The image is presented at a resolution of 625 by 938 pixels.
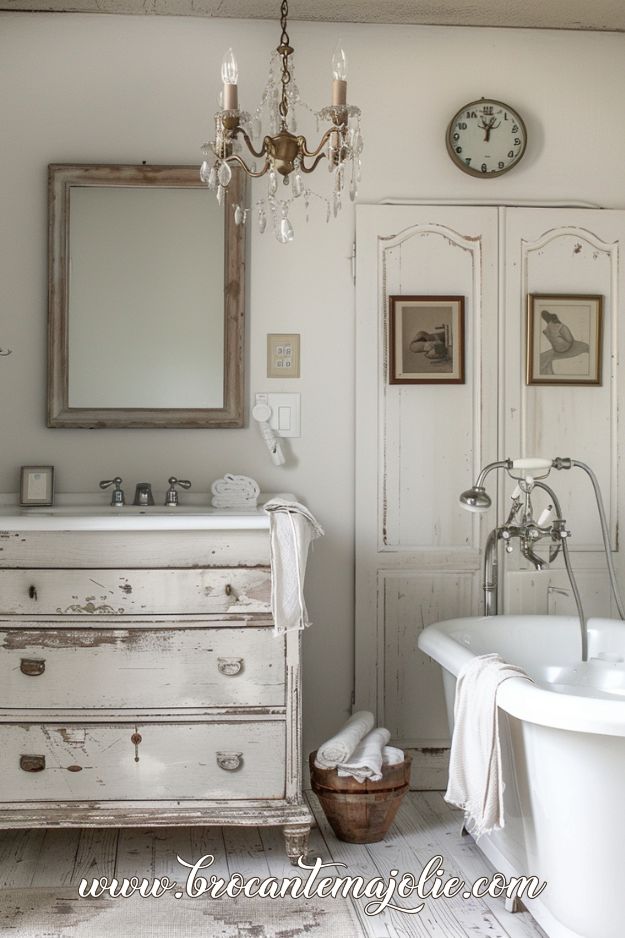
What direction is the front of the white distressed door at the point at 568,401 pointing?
toward the camera

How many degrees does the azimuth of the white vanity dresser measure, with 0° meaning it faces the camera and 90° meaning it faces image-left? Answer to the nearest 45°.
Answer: approximately 0°

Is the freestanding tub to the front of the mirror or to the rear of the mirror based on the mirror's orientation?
to the front

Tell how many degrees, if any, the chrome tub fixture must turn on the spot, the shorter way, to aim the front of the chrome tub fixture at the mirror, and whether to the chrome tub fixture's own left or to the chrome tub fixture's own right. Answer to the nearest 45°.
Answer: approximately 90° to the chrome tub fixture's own right

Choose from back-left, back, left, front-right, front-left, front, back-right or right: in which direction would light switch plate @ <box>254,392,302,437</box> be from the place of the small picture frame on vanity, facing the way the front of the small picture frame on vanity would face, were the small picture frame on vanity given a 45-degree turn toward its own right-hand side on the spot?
back-left

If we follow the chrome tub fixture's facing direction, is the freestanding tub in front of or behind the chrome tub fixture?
in front

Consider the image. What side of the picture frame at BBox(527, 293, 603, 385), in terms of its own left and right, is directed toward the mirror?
right

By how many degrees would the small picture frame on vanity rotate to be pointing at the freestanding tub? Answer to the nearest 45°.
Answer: approximately 45° to its left

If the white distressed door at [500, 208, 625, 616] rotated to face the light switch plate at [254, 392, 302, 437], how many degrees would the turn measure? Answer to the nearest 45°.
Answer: approximately 90° to its right

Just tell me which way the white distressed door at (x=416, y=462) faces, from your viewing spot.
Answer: facing the viewer

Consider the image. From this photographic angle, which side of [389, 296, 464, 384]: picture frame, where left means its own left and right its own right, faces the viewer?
front

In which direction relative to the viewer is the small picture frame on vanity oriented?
toward the camera
